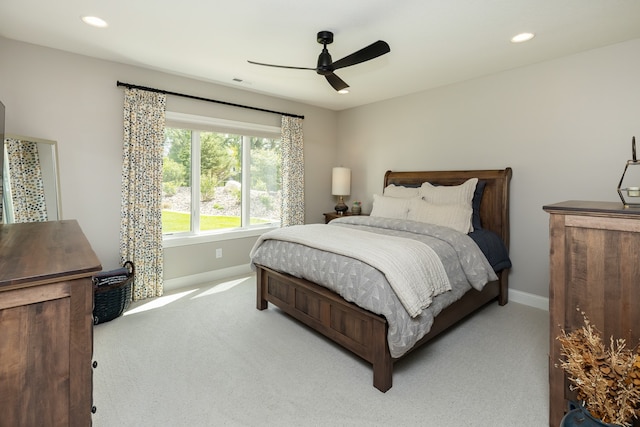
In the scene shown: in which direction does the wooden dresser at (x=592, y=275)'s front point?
to the viewer's left

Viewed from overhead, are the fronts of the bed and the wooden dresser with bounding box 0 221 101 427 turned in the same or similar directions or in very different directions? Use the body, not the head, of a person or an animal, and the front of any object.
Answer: very different directions

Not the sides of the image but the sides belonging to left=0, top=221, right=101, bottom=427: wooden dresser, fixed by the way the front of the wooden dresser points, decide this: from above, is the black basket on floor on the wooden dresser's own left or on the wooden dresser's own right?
on the wooden dresser's own left

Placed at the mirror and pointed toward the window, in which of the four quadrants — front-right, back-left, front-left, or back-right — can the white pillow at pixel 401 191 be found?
front-right

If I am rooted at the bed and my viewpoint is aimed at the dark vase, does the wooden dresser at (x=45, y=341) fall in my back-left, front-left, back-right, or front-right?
front-right

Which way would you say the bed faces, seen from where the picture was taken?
facing the viewer and to the left of the viewer

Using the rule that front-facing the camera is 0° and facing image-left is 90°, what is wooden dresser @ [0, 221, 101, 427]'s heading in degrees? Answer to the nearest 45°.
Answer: approximately 270°

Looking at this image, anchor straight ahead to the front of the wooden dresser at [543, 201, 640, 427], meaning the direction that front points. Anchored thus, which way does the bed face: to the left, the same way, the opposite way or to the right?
to the left

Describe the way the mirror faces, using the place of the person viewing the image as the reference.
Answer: facing the viewer and to the right of the viewer
